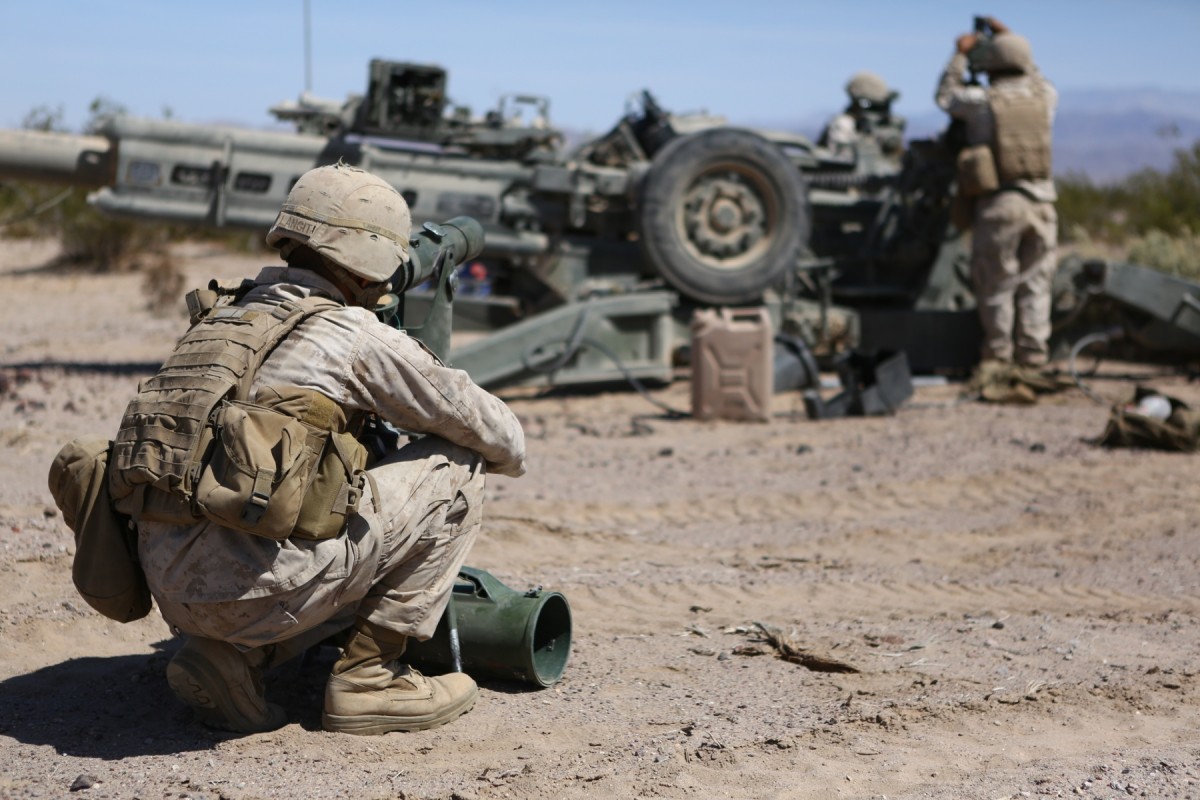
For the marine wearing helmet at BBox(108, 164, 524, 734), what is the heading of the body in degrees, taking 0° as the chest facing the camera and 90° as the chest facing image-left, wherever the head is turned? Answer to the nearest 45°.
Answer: approximately 225°

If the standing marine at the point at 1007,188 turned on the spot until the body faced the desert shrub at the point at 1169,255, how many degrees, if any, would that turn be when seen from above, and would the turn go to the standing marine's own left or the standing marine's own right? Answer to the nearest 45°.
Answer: approximately 45° to the standing marine's own right

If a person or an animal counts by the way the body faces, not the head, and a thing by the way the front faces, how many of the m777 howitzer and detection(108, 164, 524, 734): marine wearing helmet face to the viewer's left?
1

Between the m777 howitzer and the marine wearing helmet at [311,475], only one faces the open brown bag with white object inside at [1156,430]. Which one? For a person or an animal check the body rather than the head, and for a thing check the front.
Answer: the marine wearing helmet

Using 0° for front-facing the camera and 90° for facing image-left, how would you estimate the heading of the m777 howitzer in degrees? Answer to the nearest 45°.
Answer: approximately 90°
